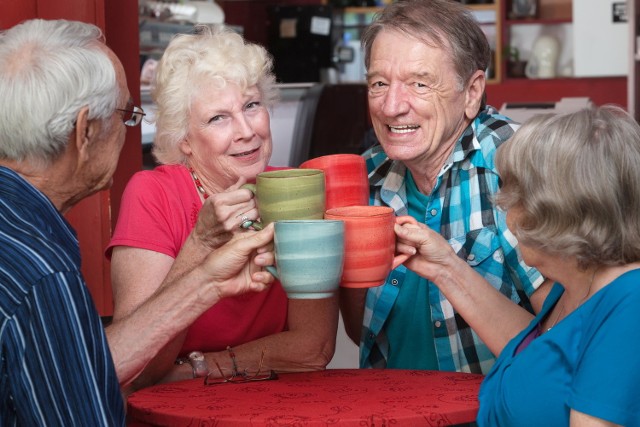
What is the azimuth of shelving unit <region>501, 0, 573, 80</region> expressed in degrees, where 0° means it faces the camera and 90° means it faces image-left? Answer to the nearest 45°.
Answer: approximately 0°

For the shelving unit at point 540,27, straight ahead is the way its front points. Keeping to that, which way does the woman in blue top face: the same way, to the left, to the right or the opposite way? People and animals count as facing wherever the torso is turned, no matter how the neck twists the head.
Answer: to the right

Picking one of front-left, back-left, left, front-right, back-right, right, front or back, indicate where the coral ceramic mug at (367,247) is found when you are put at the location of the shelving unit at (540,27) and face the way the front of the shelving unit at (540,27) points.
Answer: front

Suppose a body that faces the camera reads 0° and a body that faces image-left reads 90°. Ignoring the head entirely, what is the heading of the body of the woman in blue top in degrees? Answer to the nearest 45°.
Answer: approximately 90°

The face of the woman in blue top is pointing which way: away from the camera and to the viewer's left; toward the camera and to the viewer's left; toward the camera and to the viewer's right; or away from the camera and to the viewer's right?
away from the camera and to the viewer's left

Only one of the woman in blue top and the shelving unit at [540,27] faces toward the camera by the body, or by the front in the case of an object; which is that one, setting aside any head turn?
the shelving unit

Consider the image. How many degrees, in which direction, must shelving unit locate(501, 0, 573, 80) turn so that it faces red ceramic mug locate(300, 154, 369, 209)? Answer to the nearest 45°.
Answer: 0° — it already faces it

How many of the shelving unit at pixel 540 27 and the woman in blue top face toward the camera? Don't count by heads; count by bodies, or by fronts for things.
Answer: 1

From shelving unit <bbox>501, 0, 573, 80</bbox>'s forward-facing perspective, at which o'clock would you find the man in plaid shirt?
The man in plaid shirt is roughly at 12 o'clock from the shelving unit.

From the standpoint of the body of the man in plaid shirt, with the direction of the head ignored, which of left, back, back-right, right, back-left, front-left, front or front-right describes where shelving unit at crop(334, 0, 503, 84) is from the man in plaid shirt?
back-right
